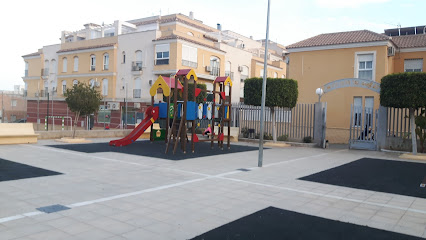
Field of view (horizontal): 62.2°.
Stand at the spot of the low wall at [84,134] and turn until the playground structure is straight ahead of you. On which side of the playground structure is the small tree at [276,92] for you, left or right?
left

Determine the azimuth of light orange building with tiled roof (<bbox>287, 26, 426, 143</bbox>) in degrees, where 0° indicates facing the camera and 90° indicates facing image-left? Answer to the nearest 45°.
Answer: approximately 0°
